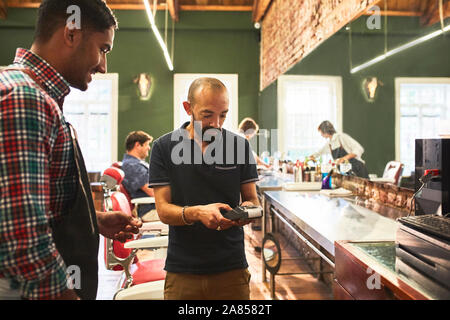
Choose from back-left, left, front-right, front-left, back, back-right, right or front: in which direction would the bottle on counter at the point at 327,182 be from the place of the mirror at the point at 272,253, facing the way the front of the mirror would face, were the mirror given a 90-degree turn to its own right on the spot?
right

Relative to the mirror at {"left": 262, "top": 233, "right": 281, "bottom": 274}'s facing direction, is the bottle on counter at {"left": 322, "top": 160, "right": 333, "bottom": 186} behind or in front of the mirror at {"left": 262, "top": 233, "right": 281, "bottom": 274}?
behind

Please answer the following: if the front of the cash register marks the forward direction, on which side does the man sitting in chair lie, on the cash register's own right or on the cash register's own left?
on the cash register's own right

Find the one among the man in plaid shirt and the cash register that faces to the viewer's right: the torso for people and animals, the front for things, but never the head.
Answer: the man in plaid shirt

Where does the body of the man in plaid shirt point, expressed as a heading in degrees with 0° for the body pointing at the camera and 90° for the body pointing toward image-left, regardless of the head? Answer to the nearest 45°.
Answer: approximately 270°

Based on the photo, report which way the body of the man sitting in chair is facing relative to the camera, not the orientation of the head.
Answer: to the viewer's right

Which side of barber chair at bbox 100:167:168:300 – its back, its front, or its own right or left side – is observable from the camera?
right
